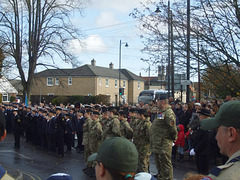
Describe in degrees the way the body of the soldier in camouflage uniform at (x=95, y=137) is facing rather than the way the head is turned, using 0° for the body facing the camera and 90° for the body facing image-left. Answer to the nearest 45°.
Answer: approximately 90°

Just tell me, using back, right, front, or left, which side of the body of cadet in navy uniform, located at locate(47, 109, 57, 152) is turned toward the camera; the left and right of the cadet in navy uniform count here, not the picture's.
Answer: left

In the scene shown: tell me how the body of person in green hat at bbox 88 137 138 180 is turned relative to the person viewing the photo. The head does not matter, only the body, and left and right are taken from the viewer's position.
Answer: facing away from the viewer and to the left of the viewer

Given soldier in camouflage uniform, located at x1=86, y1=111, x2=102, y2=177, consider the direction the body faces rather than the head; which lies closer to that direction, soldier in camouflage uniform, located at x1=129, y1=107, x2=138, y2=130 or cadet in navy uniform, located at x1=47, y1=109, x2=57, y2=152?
the cadet in navy uniform

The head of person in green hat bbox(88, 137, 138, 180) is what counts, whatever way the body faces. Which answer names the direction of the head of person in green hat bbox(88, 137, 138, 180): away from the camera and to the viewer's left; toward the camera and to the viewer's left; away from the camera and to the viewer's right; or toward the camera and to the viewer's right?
away from the camera and to the viewer's left

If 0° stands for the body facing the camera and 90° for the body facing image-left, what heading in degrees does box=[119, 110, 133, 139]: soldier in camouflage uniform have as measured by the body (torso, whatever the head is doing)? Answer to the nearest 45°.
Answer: approximately 90°

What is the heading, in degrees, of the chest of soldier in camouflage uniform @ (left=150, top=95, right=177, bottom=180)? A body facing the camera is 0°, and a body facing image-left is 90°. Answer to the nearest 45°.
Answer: approximately 45°

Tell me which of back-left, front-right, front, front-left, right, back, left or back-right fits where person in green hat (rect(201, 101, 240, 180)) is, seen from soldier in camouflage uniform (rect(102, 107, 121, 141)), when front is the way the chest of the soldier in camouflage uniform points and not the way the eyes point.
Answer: left

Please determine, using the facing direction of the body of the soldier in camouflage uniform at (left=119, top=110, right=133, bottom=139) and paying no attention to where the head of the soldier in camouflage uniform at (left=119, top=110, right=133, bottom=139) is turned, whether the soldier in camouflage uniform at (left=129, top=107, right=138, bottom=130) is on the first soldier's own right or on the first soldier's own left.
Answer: on the first soldier's own right

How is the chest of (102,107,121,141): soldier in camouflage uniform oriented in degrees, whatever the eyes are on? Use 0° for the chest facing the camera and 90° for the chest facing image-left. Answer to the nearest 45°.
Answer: approximately 90°
